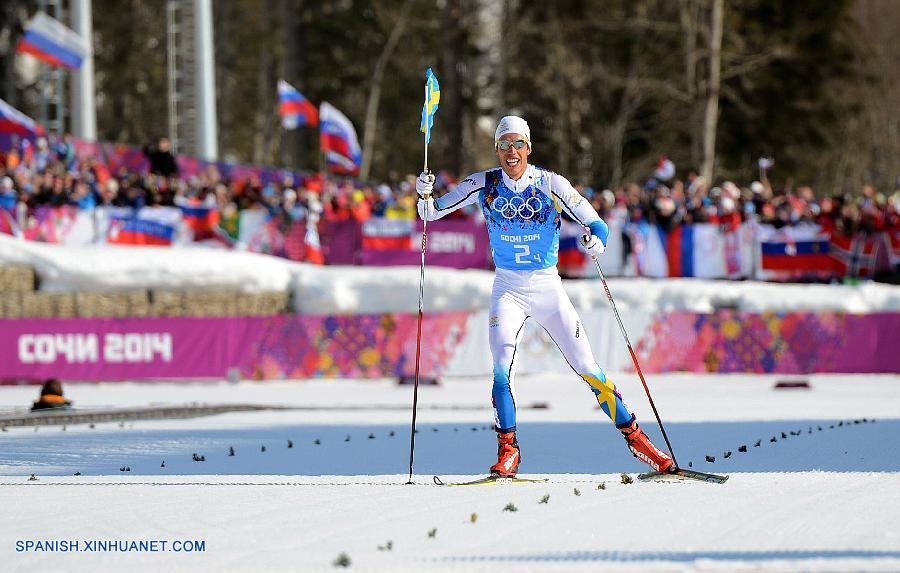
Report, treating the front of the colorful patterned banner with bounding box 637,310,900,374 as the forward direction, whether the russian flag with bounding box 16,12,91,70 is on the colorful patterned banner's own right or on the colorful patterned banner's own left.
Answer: on the colorful patterned banner's own right

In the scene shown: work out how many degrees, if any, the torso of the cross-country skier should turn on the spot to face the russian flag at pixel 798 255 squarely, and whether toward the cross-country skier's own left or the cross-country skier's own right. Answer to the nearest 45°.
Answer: approximately 180°

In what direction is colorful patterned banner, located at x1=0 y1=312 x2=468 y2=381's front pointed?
toward the camera

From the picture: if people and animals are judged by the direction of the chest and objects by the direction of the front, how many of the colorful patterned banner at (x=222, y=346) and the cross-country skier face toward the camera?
2

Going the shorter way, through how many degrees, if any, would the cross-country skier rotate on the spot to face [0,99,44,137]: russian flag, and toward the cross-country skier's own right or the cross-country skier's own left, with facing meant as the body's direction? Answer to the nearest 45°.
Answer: approximately 135° to the cross-country skier's own right

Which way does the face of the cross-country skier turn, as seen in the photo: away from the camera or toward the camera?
toward the camera

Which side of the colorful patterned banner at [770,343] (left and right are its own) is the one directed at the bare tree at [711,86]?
back

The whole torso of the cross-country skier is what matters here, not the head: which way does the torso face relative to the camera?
toward the camera

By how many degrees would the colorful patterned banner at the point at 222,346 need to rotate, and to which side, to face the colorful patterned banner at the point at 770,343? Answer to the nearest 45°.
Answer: approximately 90° to its left

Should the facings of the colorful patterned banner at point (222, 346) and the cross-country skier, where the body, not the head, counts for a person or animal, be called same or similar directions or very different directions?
same or similar directions

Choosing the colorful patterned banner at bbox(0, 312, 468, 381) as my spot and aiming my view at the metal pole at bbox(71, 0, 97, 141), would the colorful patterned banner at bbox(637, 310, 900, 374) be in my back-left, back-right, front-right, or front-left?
back-right

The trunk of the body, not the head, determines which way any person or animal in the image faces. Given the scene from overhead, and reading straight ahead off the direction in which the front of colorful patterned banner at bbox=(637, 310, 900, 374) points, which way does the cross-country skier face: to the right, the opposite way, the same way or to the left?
the same way

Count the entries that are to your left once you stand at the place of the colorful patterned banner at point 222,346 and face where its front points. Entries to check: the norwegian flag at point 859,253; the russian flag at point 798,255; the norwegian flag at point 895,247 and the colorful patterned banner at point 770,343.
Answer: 4

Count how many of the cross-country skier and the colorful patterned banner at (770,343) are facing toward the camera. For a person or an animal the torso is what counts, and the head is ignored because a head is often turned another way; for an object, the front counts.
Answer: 2

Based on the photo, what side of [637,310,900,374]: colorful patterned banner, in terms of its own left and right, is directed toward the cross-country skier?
front

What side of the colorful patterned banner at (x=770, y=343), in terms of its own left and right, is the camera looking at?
front

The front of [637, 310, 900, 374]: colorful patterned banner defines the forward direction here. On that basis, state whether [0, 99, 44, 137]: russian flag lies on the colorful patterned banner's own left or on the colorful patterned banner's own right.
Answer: on the colorful patterned banner's own right

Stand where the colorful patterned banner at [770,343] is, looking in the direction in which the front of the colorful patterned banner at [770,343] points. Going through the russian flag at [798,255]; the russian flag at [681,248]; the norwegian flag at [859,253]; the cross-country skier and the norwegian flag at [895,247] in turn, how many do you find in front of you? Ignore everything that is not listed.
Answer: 1

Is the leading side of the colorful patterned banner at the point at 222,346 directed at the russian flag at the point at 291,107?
no
